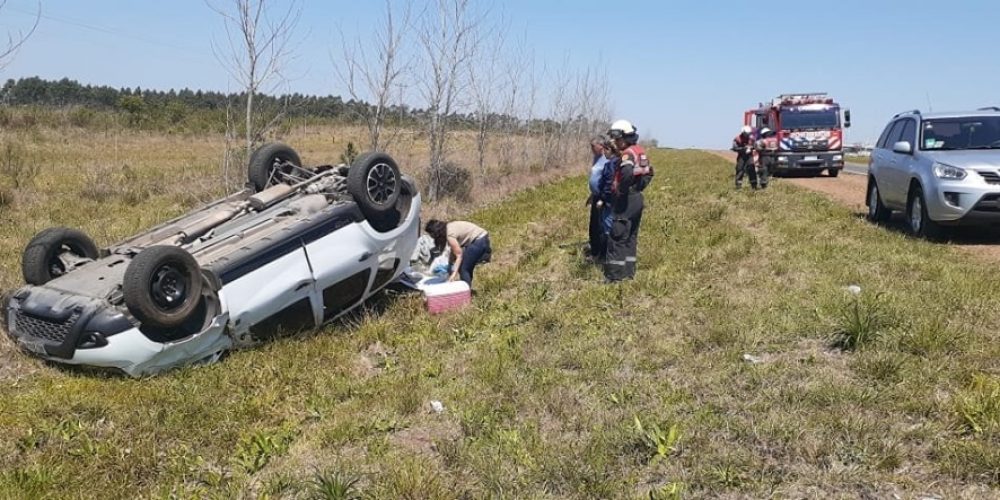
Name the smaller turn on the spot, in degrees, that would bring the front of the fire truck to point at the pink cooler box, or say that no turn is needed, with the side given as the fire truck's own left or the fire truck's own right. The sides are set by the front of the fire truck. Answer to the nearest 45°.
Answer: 0° — it already faces it

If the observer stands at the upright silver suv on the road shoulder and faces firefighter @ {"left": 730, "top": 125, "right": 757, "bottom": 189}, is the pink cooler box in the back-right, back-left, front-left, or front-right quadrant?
back-left

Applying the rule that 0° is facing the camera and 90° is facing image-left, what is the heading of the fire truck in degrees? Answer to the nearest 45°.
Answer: approximately 0°

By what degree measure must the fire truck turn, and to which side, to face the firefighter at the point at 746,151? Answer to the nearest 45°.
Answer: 0° — it already faces them

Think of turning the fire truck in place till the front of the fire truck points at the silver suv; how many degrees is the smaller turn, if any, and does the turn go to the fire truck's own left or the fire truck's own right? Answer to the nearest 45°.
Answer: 0° — it already faces it
